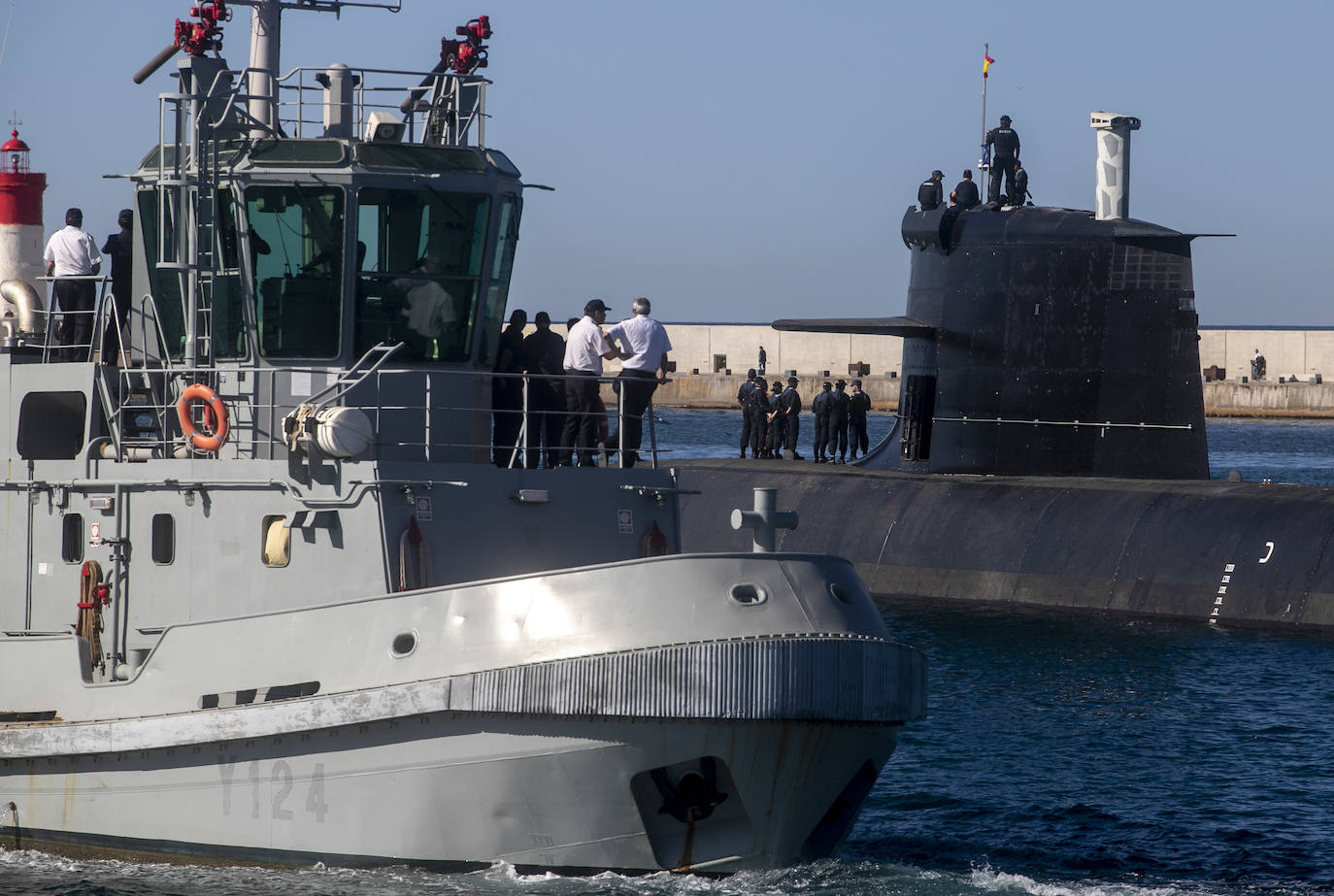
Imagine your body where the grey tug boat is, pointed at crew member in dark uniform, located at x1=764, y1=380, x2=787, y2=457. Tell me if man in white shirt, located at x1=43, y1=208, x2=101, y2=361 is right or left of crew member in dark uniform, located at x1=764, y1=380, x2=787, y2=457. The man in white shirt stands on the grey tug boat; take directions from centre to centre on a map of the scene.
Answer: left

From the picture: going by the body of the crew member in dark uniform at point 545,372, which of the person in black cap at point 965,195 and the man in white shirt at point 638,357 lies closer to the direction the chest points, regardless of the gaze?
the person in black cap

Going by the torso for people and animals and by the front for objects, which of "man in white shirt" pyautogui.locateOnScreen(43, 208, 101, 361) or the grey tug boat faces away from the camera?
the man in white shirt

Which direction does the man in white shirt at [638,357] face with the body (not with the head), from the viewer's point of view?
away from the camera

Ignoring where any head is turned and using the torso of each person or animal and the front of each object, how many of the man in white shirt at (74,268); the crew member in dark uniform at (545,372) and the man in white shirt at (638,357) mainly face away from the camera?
3

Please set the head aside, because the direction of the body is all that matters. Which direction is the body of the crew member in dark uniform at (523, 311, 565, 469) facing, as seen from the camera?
away from the camera

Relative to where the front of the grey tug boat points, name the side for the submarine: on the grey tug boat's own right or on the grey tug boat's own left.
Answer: on the grey tug boat's own left

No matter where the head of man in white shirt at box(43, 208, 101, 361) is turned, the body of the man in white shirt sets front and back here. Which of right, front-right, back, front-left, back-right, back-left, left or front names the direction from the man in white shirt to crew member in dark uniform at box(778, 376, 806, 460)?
front-right

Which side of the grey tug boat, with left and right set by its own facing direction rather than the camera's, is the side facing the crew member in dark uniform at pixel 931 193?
left

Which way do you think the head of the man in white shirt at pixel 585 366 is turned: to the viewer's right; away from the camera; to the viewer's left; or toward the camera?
to the viewer's right
